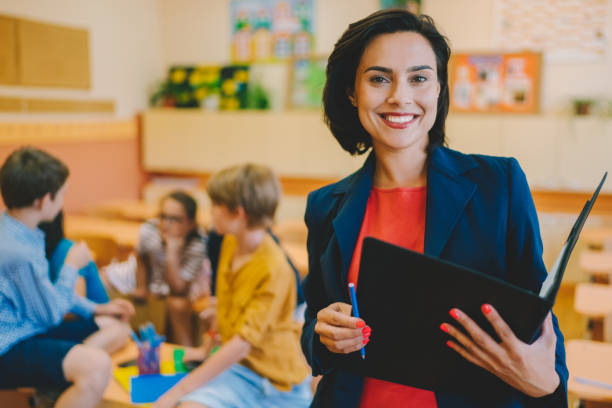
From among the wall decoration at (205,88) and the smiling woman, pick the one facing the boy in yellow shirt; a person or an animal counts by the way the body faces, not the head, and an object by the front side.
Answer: the wall decoration

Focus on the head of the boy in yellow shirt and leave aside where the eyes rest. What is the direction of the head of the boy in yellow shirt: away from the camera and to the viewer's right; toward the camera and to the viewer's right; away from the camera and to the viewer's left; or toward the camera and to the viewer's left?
away from the camera and to the viewer's left

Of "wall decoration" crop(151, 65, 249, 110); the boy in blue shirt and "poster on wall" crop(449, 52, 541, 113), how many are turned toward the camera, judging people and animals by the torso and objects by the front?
2

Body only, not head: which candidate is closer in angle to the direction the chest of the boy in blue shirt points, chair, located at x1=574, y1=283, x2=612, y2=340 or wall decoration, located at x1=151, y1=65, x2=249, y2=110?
the chair

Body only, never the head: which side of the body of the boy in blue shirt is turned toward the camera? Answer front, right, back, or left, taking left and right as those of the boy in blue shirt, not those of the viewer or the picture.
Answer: right

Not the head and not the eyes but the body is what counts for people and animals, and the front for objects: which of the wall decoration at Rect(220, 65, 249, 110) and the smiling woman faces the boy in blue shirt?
the wall decoration

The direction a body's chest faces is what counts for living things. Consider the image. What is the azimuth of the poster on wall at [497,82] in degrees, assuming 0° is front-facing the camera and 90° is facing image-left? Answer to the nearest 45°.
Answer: approximately 0°
